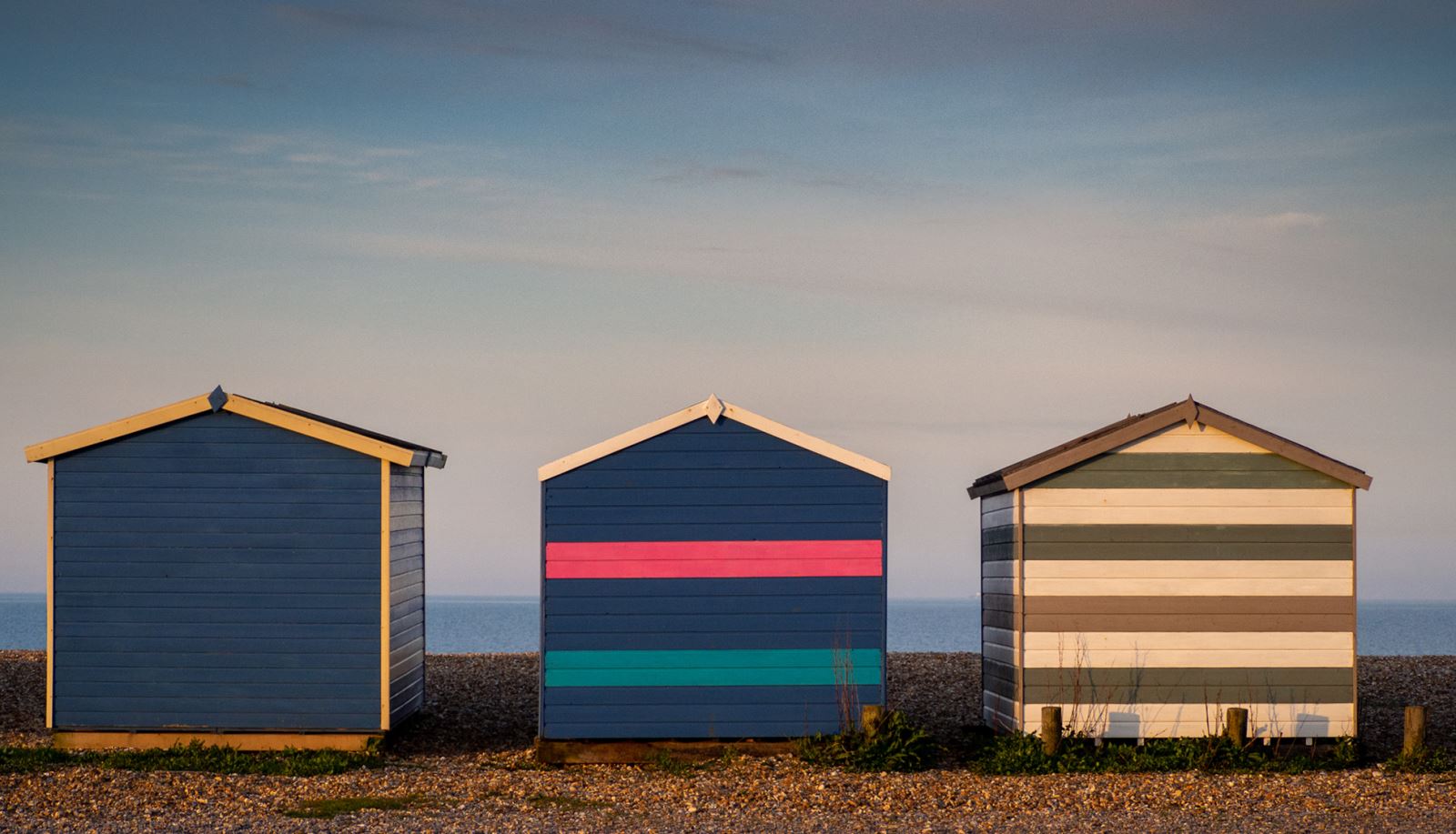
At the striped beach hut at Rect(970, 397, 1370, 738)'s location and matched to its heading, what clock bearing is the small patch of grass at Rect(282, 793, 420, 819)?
The small patch of grass is roughly at 8 o'clock from the striped beach hut.

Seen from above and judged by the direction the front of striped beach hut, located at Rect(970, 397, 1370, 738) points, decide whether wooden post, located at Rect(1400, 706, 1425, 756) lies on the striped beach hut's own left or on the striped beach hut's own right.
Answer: on the striped beach hut's own right

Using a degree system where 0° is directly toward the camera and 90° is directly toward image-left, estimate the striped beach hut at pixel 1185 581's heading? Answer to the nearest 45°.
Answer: approximately 180°

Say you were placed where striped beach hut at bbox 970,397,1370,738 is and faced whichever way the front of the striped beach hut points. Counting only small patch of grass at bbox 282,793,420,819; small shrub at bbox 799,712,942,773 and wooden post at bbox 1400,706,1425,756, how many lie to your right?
1

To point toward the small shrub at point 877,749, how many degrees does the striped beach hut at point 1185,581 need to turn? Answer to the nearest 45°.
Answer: approximately 135° to its left
